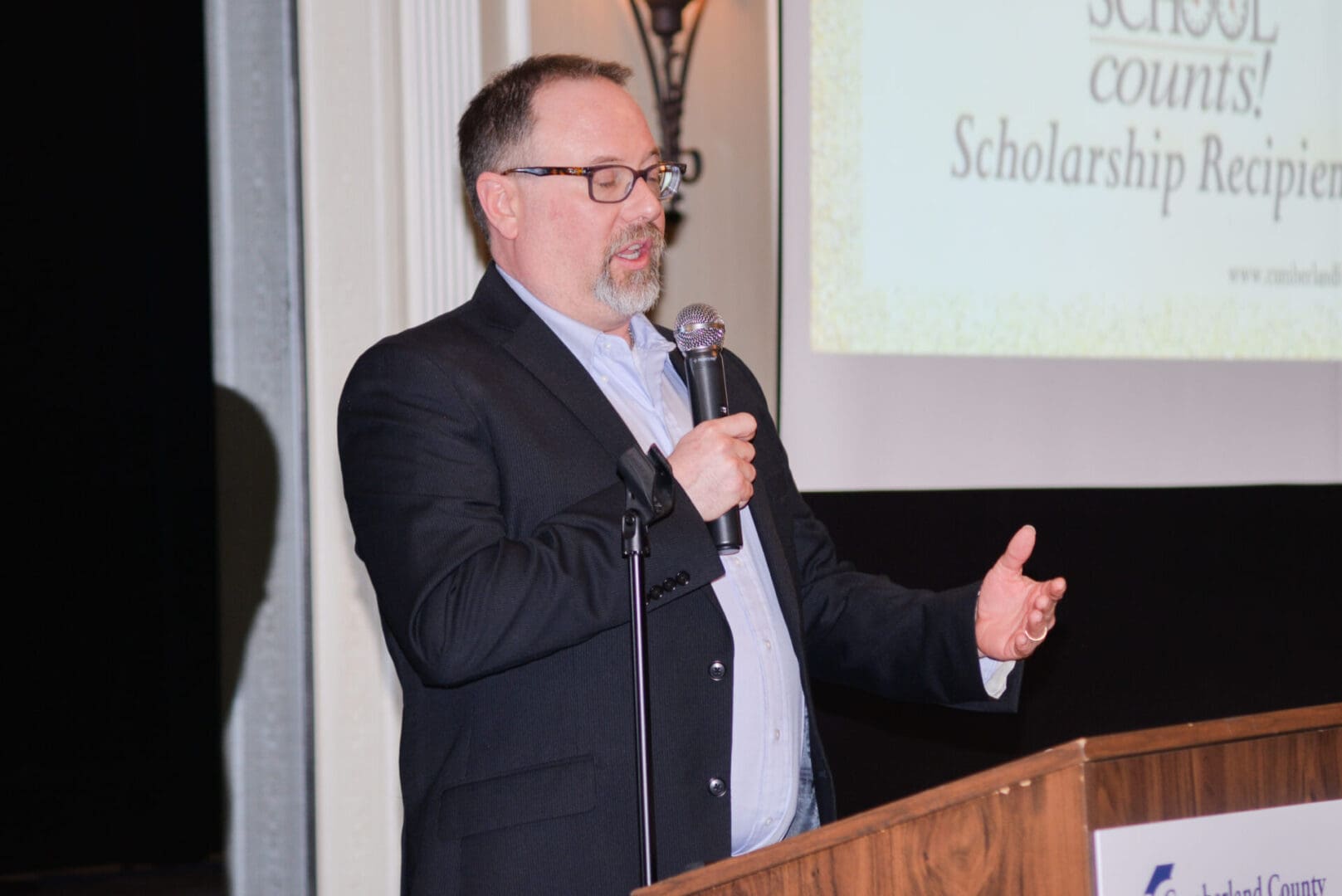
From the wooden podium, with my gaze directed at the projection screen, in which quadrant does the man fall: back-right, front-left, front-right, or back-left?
front-left

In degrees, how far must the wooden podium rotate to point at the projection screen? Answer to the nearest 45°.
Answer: approximately 135° to its left

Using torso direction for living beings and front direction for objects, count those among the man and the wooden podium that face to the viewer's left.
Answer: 0

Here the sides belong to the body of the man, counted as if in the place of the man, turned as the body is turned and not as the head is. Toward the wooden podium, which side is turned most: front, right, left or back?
front

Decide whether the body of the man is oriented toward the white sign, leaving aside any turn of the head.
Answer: yes

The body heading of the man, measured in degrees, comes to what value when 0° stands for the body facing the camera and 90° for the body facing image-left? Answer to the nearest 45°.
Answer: approximately 315°

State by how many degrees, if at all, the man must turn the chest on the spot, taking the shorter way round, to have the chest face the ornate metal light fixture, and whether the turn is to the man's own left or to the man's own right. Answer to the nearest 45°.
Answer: approximately 135° to the man's own left

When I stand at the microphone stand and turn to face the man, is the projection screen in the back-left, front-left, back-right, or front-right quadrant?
front-right

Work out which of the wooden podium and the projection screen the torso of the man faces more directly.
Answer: the wooden podium

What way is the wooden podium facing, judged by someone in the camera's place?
facing the viewer and to the right of the viewer

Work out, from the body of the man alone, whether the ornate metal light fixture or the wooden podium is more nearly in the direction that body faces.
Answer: the wooden podium
